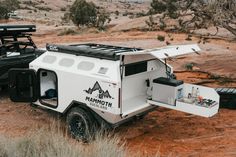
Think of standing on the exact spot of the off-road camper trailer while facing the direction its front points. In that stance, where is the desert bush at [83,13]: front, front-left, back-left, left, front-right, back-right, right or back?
front-right

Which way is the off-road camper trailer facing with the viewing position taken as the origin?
facing away from the viewer and to the left of the viewer
